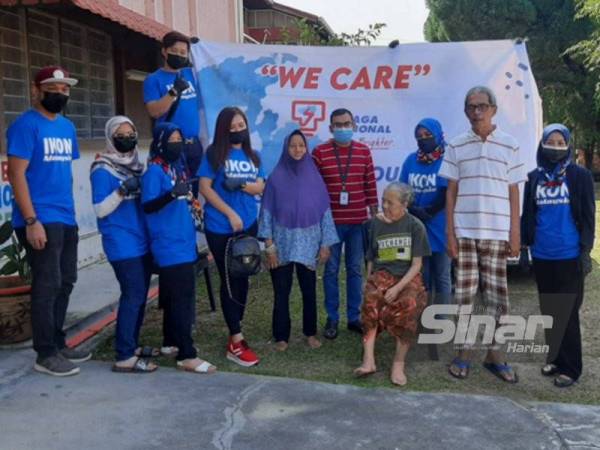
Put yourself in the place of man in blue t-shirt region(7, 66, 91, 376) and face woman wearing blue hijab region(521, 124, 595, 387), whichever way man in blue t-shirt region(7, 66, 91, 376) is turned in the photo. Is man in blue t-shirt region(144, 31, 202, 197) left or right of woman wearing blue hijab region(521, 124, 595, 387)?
left

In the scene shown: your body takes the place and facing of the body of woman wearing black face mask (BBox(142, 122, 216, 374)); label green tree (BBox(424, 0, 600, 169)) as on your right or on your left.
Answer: on your left

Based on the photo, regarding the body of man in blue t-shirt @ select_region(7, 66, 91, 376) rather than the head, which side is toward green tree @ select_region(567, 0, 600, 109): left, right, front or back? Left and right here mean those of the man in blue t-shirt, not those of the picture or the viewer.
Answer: left

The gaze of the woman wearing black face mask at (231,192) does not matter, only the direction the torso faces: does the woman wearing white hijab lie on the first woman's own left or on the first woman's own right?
on the first woman's own right

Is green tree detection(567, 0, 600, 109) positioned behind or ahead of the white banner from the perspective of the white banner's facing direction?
behind

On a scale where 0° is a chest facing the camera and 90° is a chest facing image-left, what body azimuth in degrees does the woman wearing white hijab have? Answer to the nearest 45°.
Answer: approximately 315°

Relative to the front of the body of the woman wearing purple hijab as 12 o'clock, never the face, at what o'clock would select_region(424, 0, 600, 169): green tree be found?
The green tree is roughly at 7 o'clock from the woman wearing purple hijab.

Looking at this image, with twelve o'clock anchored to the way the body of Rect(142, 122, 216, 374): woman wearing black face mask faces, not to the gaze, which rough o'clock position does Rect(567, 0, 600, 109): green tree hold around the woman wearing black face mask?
The green tree is roughly at 9 o'clock from the woman wearing black face mask.

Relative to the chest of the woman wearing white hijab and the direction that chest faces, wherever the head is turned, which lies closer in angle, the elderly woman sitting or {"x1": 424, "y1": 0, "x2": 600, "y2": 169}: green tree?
the elderly woman sitting

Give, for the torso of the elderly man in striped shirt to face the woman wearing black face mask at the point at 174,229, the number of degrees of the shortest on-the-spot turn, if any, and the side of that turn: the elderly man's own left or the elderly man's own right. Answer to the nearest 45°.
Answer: approximately 90° to the elderly man's own right
